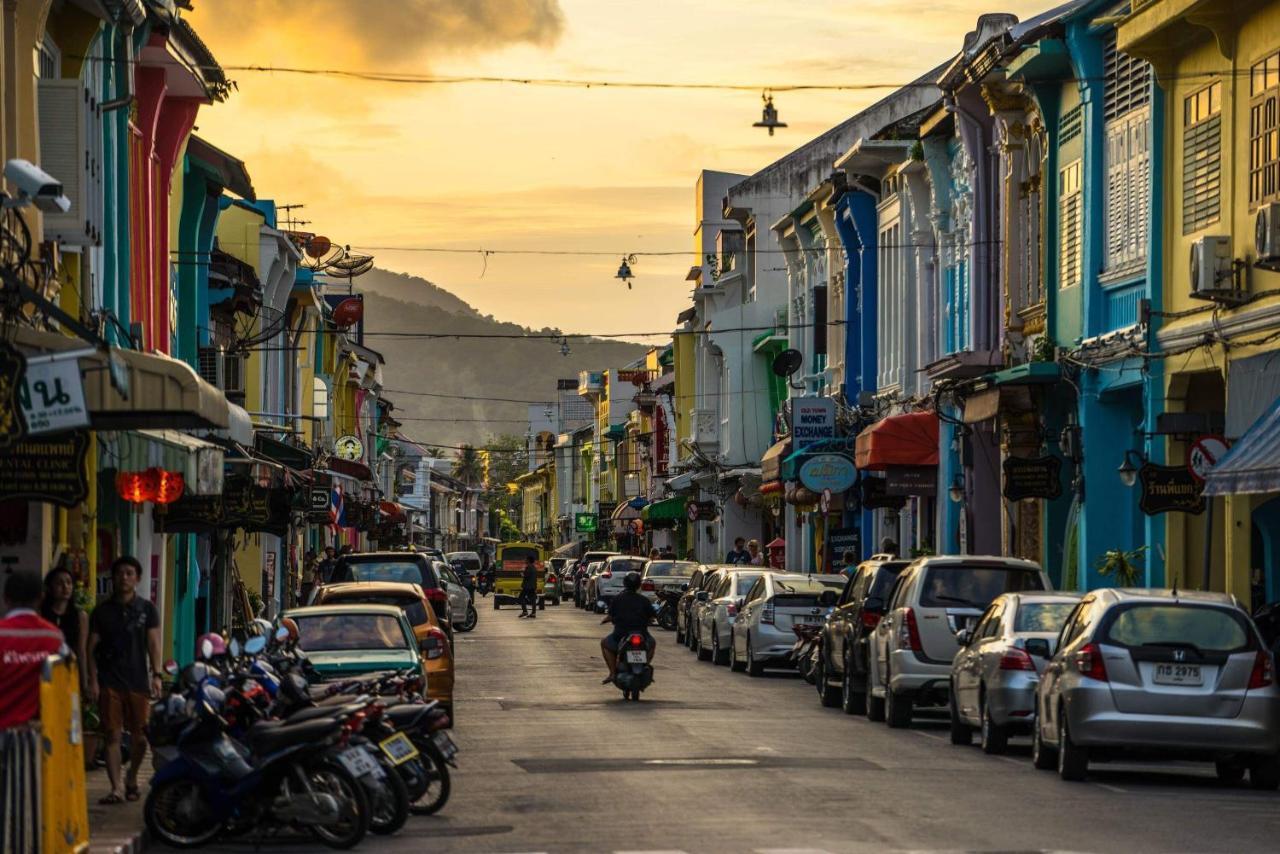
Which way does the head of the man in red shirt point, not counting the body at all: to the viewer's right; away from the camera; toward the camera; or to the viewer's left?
away from the camera

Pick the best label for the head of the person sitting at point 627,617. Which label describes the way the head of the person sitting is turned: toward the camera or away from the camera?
away from the camera

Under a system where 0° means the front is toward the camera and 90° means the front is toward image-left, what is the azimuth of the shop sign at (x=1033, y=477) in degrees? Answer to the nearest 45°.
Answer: approximately 0°

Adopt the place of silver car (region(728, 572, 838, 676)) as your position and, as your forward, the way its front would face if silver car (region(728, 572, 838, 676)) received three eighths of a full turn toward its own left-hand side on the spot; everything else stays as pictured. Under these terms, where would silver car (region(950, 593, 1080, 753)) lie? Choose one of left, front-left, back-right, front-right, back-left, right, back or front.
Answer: front-left

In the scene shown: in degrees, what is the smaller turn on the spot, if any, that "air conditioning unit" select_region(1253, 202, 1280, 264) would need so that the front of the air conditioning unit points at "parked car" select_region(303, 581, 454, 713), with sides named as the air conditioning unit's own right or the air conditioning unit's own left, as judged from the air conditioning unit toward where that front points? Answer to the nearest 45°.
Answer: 0° — it already faces it

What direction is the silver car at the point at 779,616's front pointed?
away from the camera

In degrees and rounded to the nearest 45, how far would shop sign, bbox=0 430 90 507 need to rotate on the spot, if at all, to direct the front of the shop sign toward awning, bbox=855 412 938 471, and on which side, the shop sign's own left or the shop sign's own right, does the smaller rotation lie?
approximately 135° to the shop sign's own left

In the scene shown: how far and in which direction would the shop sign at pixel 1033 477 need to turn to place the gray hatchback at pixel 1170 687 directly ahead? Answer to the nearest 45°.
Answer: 0° — it already faces it

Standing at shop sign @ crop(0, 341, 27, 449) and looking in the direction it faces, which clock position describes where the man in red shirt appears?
The man in red shirt is roughly at 12 o'clock from the shop sign.

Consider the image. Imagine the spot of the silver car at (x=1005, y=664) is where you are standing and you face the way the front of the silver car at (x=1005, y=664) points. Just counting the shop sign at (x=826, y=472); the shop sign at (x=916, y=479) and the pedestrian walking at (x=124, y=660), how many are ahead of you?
2

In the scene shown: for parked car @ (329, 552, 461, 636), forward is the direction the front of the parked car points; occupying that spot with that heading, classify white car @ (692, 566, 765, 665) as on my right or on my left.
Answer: on my right

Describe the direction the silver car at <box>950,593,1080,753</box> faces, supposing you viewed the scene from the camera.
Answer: facing away from the viewer

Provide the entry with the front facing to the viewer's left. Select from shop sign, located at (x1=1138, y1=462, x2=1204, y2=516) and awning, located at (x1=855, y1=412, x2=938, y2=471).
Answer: the awning

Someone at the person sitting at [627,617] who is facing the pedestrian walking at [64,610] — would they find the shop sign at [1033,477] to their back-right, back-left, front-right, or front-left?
back-left

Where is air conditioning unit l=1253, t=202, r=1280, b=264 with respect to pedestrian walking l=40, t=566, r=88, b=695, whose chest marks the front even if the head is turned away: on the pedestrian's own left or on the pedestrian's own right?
on the pedestrian's own left

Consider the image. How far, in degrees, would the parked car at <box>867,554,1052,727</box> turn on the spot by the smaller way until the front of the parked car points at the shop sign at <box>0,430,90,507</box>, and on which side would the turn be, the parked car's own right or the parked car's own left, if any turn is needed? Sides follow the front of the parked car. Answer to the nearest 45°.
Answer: approximately 135° to the parked car's own left

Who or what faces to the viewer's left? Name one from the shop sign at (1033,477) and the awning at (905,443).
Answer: the awning
